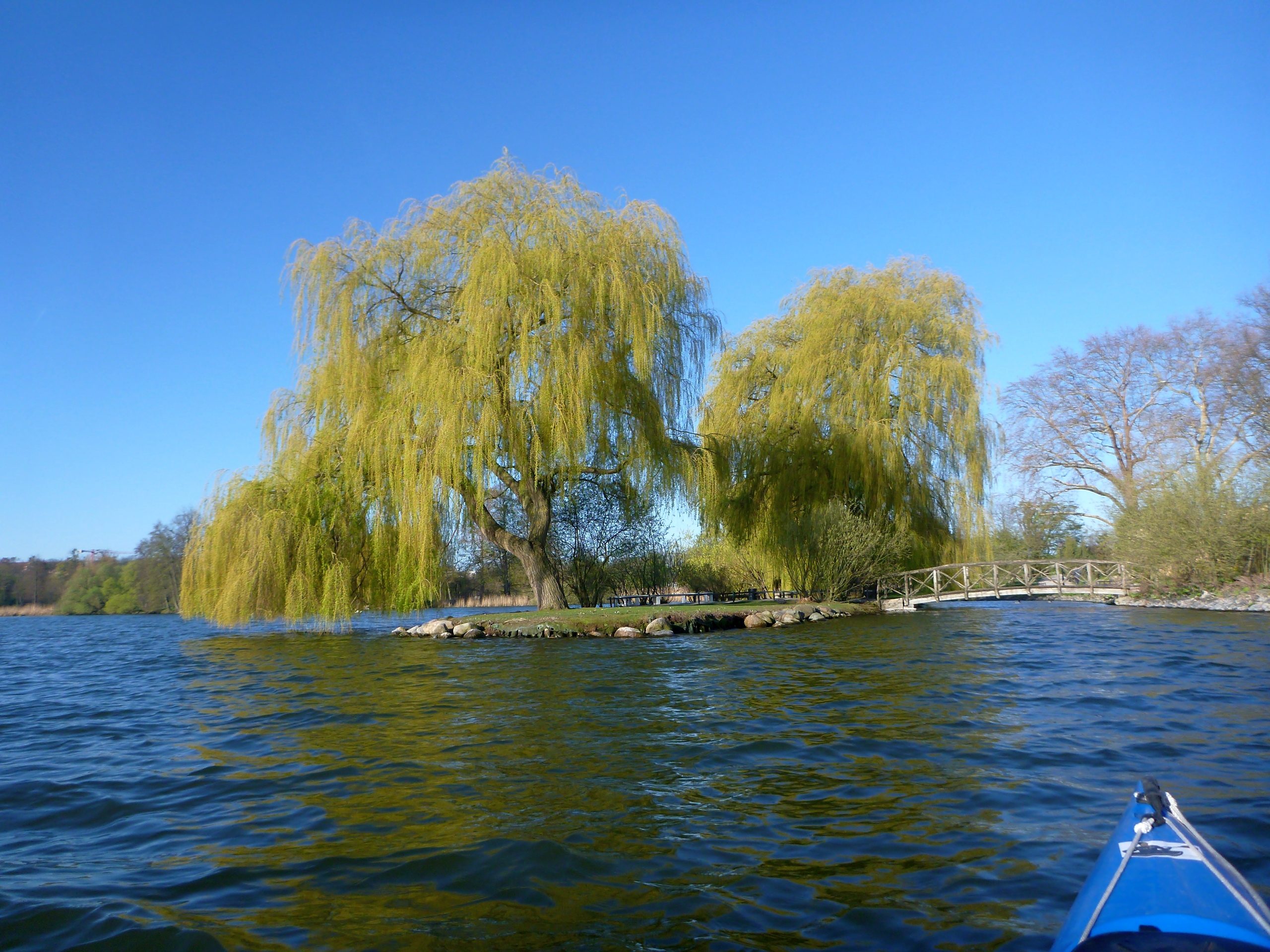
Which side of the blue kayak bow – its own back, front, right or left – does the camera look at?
back

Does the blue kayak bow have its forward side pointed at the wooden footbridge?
yes

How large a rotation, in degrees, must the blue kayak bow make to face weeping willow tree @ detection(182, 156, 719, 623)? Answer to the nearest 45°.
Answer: approximately 45° to its left

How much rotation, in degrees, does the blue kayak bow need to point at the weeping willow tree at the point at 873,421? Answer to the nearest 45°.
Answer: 0° — it already faces it
